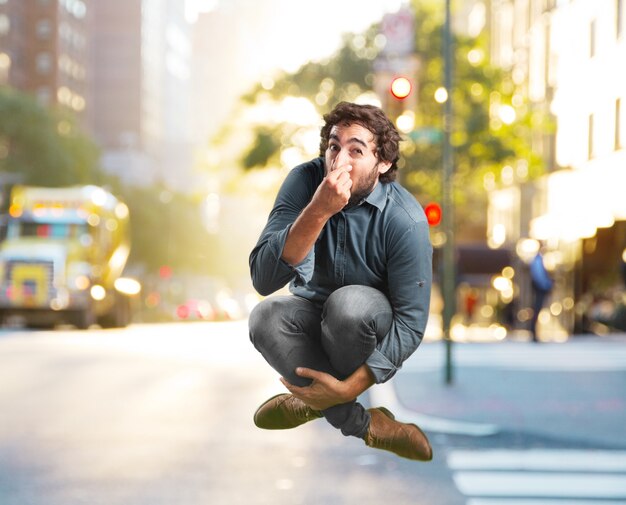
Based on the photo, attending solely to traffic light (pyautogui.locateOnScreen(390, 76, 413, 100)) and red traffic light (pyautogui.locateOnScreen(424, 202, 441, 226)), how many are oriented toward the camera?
2

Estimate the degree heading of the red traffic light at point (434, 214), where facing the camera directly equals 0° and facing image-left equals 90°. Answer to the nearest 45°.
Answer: approximately 0°

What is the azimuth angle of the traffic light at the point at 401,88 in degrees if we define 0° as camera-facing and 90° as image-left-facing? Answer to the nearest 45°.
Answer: approximately 0°
